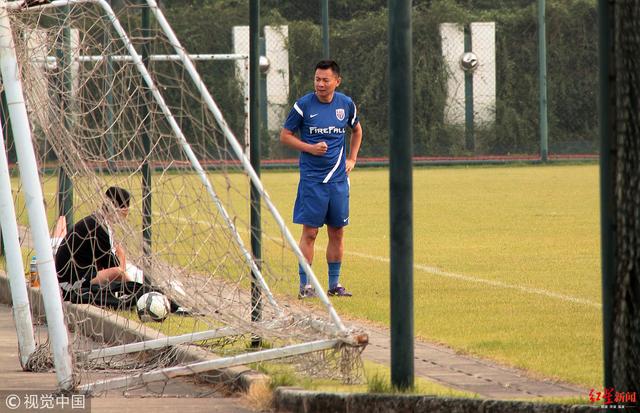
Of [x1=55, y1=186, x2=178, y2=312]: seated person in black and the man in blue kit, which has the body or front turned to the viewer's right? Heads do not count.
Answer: the seated person in black

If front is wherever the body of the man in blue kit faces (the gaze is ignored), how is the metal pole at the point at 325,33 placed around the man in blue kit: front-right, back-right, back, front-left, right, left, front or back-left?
back

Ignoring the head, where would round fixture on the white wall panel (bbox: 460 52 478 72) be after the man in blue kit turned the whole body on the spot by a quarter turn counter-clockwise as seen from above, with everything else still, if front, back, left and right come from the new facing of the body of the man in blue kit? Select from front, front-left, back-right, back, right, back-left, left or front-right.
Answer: left

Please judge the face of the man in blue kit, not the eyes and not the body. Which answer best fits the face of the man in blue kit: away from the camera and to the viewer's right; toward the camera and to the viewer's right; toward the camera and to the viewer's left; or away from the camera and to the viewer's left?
toward the camera and to the viewer's left

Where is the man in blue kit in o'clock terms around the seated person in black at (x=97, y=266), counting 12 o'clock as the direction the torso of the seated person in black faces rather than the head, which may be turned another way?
The man in blue kit is roughly at 11 o'clock from the seated person in black.

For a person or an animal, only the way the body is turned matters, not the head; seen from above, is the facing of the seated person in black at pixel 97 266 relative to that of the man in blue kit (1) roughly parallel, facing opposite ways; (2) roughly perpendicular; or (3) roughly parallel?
roughly perpendicular

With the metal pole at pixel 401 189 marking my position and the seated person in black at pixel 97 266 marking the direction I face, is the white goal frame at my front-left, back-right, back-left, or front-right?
front-left

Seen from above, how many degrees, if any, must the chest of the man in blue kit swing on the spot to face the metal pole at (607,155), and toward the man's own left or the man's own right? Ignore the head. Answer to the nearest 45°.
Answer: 0° — they already face it

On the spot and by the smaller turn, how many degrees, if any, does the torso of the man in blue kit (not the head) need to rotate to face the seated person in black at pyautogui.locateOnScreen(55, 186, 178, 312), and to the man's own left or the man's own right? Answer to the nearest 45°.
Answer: approximately 45° to the man's own right

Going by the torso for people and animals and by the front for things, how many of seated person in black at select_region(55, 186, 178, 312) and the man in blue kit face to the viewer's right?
1

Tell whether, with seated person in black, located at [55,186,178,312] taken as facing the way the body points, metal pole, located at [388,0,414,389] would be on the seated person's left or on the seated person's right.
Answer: on the seated person's right

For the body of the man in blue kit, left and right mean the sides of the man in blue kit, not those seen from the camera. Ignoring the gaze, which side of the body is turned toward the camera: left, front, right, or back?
front

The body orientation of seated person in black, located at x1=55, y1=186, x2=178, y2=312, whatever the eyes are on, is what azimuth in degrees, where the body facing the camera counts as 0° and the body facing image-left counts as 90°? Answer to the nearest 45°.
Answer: approximately 270°

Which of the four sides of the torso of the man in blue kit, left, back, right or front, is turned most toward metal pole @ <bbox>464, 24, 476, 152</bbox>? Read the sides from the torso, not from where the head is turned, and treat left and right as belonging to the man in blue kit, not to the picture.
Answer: back
